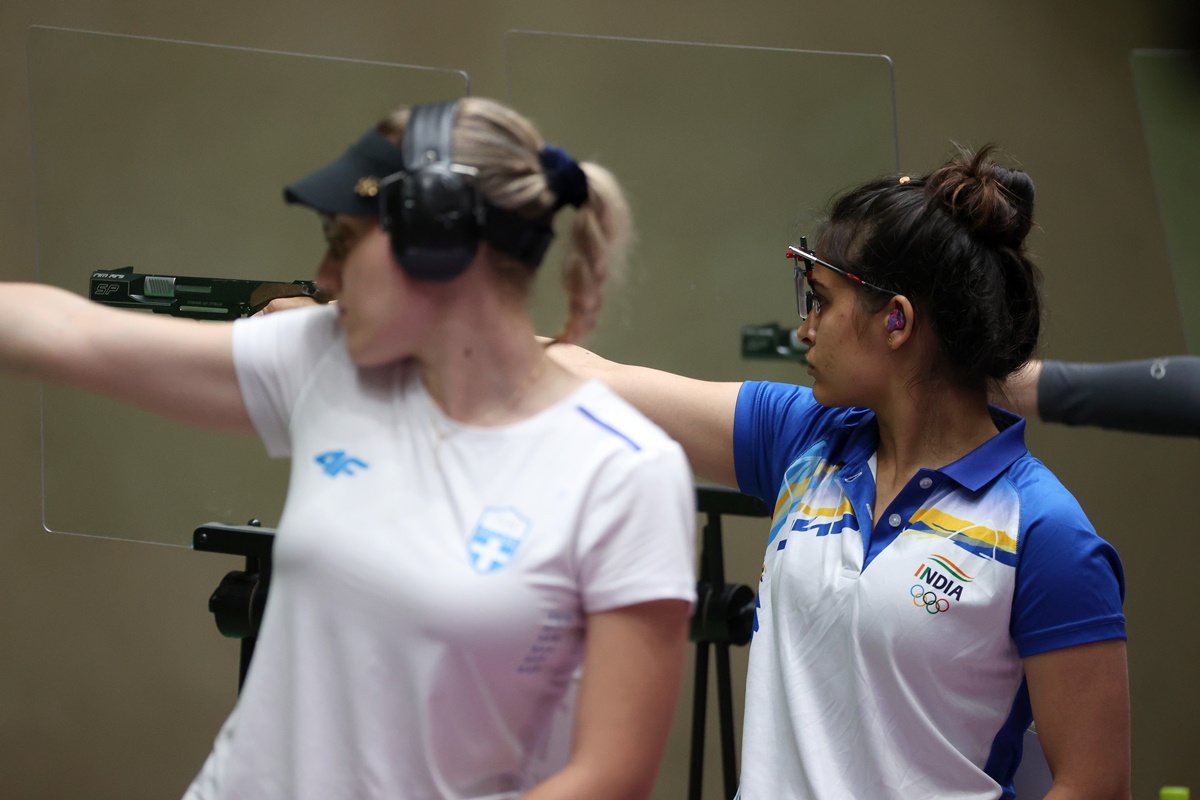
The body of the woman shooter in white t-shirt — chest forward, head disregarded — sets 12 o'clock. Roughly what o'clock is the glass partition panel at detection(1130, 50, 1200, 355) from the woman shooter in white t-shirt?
The glass partition panel is roughly at 7 o'clock from the woman shooter in white t-shirt.

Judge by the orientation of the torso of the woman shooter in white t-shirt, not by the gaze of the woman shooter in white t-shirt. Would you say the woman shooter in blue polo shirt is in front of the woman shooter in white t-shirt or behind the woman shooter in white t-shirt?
behind

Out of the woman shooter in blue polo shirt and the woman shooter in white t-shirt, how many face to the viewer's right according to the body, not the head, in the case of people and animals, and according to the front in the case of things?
0

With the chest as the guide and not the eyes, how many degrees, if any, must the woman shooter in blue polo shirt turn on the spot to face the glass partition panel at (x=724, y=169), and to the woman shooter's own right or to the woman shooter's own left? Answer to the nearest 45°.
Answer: approximately 135° to the woman shooter's own right

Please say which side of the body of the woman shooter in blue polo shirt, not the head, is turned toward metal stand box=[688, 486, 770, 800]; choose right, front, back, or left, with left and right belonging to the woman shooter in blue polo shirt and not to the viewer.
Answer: right

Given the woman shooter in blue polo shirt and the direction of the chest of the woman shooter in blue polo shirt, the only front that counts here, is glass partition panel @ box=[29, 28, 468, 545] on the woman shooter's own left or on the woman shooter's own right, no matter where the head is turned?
on the woman shooter's own right

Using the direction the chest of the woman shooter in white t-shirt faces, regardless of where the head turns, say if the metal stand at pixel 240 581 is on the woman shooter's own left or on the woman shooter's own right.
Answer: on the woman shooter's own right

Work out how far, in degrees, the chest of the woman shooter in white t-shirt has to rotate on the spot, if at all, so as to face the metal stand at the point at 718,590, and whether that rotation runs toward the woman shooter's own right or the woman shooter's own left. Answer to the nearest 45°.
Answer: approximately 180°

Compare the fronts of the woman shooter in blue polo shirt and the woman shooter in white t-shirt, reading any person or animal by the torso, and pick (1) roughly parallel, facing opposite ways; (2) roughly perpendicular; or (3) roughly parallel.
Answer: roughly parallel

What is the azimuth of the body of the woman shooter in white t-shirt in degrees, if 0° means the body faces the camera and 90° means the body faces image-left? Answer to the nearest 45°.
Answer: approximately 45°

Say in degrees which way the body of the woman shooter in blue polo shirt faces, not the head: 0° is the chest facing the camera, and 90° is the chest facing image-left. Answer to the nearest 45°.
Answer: approximately 45°
